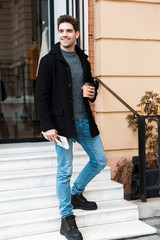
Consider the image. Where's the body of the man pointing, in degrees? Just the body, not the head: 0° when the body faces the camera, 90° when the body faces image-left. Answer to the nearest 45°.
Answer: approximately 315°

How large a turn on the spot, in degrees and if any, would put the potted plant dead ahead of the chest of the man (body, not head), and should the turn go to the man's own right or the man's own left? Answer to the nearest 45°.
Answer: approximately 90° to the man's own left
